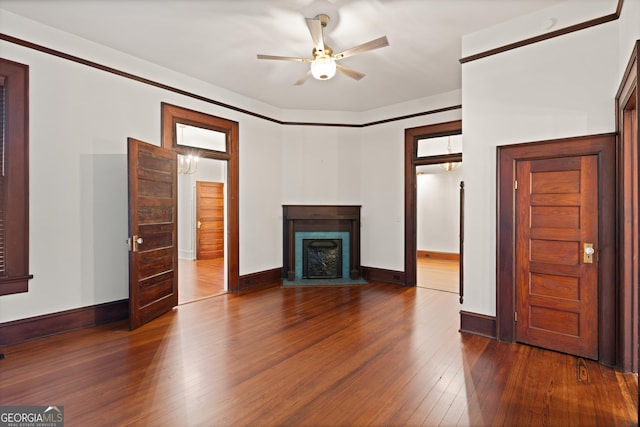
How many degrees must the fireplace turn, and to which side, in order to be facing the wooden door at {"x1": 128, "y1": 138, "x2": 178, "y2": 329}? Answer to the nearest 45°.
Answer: approximately 45° to its right

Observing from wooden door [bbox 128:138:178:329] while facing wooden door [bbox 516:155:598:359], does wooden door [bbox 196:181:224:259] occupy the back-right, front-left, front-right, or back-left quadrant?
back-left

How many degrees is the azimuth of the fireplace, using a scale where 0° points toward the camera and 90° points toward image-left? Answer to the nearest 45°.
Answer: approximately 0°

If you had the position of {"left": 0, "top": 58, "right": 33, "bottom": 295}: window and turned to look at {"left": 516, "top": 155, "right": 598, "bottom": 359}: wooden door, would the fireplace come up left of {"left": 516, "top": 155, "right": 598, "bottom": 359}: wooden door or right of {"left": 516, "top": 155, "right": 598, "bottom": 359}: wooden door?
left

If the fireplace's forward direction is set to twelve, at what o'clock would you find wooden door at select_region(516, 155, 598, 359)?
The wooden door is roughly at 11 o'clock from the fireplace.

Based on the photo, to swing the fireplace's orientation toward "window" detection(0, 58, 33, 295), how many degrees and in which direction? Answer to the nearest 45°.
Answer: approximately 45° to its right

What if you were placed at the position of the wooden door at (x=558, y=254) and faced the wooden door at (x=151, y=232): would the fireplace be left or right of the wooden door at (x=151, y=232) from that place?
right

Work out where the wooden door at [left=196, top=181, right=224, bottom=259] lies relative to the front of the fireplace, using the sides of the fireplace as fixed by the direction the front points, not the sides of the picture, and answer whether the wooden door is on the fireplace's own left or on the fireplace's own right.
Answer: on the fireplace's own right
